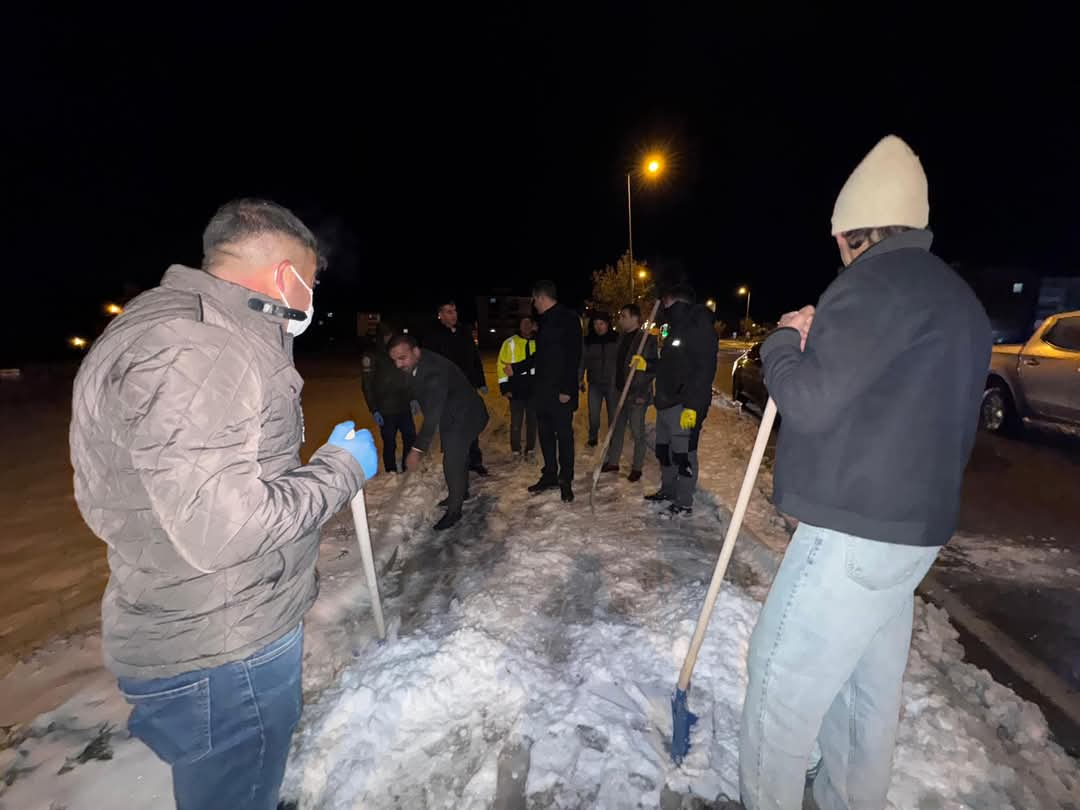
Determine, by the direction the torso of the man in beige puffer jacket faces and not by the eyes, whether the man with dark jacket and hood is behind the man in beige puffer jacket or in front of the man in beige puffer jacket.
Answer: in front

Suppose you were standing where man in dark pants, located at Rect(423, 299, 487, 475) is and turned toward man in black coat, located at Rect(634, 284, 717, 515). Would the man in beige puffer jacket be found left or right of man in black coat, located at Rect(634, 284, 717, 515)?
right

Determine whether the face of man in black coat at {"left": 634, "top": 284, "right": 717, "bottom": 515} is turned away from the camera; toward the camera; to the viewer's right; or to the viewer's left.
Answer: to the viewer's left

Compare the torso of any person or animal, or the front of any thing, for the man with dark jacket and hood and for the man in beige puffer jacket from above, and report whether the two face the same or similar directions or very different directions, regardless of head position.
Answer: very different directions

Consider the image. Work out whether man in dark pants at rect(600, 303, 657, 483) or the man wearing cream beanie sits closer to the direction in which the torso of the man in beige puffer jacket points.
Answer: the man in dark pants

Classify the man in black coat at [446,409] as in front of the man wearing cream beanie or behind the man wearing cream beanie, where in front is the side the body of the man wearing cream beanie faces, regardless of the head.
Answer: in front

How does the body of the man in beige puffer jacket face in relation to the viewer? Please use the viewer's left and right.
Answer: facing away from the viewer and to the right of the viewer

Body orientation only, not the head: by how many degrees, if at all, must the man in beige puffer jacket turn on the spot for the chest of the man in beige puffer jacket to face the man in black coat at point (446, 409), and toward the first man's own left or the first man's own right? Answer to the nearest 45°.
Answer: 0° — they already face them

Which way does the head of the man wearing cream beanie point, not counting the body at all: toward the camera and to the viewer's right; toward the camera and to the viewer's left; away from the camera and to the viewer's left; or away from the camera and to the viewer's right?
away from the camera and to the viewer's left

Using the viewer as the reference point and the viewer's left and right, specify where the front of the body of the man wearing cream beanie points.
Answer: facing away from the viewer and to the left of the viewer

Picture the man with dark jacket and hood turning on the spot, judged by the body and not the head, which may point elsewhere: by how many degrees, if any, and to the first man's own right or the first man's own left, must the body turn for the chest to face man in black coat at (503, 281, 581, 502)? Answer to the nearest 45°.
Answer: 0° — they already face them
